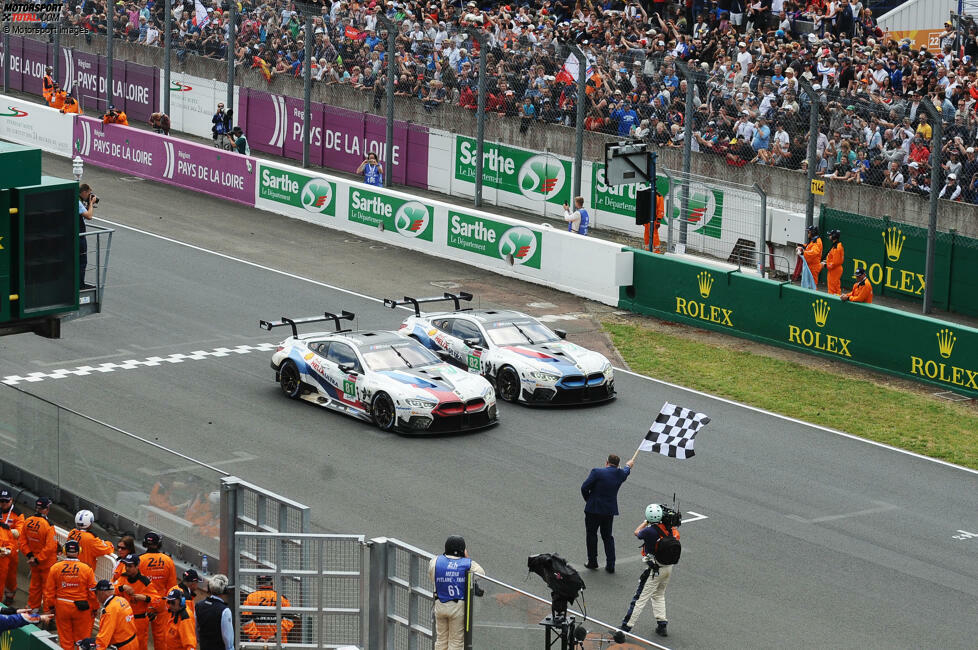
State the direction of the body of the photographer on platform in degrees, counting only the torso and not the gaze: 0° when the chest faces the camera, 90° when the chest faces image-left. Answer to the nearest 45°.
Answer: approximately 270°

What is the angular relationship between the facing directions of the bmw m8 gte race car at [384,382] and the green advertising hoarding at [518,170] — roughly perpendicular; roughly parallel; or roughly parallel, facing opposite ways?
roughly perpendicular

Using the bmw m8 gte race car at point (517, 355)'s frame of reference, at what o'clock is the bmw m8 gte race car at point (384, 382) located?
the bmw m8 gte race car at point (384, 382) is roughly at 3 o'clock from the bmw m8 gte race car at point (517, 355).

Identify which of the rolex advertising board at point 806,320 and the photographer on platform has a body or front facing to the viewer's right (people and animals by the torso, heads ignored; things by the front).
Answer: the photographer on platform

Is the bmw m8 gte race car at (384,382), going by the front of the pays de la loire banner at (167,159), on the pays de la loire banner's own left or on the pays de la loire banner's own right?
on the pays de la loire banner's own left

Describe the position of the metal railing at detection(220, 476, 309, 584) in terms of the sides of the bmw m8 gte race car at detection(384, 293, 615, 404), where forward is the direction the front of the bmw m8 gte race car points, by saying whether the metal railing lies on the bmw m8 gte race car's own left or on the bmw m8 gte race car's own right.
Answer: on the bmw m8 gte race car's own right

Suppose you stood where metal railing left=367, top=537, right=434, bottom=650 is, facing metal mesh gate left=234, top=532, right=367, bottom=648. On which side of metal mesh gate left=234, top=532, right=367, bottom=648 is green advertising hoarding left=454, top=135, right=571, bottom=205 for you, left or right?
right

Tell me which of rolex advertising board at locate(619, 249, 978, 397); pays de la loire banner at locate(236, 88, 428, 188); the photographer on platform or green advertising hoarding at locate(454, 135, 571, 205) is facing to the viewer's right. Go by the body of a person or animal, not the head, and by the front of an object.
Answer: the photographer on platform

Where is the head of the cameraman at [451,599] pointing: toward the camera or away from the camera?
away from the camera
